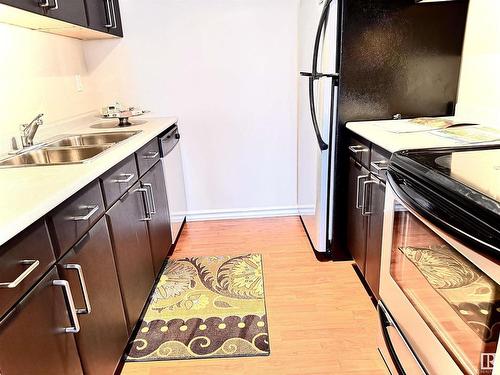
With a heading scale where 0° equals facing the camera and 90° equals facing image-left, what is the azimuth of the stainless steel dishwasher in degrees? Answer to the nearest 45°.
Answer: approximately 270°

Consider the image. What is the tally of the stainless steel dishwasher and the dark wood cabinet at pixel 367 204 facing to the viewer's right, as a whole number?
1

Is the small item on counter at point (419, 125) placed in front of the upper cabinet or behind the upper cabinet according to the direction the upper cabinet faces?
in front

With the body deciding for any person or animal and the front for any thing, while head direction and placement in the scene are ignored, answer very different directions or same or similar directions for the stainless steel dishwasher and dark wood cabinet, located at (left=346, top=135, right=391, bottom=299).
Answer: very different directions

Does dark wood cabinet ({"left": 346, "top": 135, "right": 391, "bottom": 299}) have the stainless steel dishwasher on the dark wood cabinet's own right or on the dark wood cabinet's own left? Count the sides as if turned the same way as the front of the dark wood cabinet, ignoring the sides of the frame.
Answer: on the dark wood cabinet's own right

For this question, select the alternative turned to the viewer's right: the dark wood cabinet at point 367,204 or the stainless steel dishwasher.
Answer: the stainless steel dishwasher

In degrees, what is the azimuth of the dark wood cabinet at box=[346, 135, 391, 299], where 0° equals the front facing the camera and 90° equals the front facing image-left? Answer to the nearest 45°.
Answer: approximately 45°

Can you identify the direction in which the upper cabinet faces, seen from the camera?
facing the viewer and to the right of the viewer

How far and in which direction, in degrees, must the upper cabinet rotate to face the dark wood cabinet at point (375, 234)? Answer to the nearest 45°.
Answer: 0° — it already faces it

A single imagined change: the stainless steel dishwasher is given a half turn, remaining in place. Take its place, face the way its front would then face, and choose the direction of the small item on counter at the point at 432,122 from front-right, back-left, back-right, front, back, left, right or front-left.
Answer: back-left

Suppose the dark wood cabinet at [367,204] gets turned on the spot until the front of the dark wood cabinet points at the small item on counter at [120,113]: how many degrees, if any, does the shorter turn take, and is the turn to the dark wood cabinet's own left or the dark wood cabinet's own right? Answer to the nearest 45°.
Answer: approximately 45° to the dark wood cabinet's own right

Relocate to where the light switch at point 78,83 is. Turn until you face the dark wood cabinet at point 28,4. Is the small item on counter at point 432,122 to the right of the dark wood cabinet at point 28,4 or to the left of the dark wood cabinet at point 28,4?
left

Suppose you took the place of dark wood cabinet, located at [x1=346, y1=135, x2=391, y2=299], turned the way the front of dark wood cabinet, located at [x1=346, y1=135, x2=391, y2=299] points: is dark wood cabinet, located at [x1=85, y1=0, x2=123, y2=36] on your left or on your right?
on your right

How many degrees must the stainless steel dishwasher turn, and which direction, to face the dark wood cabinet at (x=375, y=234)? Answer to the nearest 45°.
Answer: approximately 45° to its right

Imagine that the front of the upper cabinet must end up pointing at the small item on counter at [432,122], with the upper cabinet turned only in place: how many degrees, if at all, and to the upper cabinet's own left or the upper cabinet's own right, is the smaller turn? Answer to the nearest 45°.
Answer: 0° — it already faces it
